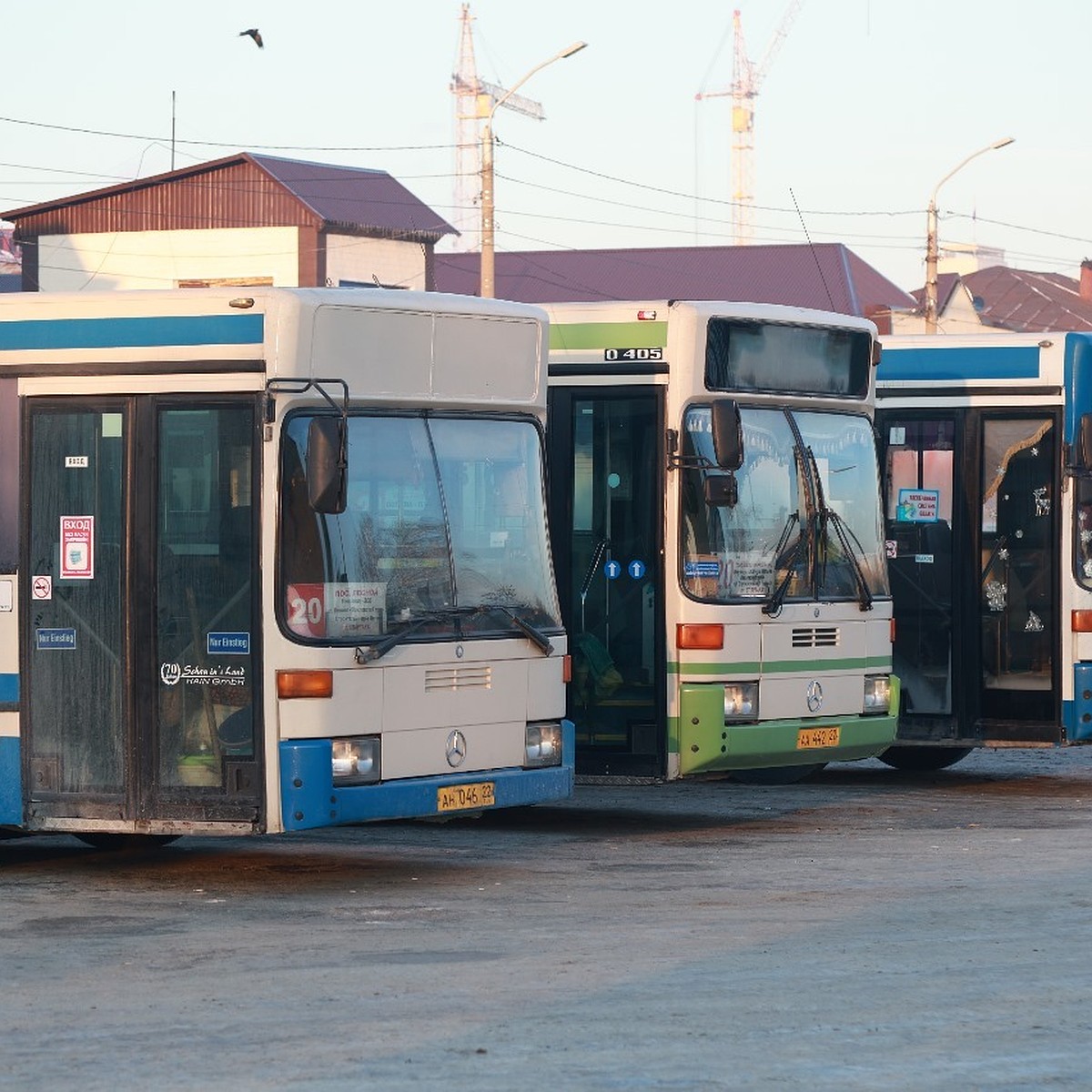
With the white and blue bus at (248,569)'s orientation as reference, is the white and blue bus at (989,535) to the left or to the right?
on its left

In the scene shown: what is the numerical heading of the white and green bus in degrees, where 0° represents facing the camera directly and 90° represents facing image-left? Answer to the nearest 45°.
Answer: approximately 315°

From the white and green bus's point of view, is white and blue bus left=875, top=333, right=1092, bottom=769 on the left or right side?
on its left

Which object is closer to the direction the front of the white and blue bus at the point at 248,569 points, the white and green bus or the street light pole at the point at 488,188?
the white and green bus

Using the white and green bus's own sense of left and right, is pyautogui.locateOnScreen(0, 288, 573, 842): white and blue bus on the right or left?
on its right

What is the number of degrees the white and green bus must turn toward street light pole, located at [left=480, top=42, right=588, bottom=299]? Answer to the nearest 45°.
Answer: approximately 135° to its left

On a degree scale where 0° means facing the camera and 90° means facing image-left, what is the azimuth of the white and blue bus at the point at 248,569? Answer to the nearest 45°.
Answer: approximately 315°

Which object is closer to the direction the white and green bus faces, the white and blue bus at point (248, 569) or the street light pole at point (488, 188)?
the white and blue bus

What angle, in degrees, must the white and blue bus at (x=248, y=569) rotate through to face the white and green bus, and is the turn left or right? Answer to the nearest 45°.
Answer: approximately 90° to its left
